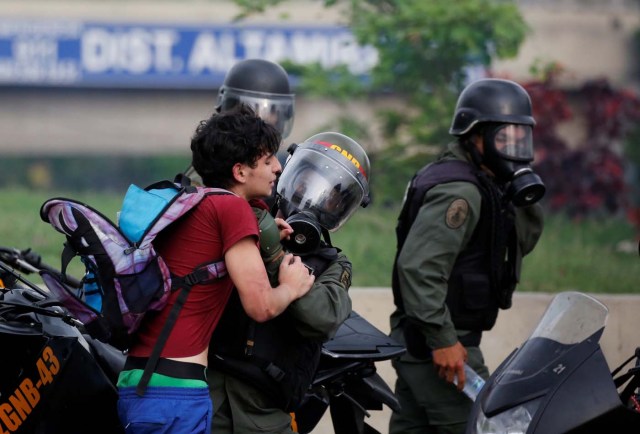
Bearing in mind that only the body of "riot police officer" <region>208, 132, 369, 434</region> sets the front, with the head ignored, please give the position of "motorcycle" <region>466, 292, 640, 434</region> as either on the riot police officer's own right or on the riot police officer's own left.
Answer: on the riot police officer's own left

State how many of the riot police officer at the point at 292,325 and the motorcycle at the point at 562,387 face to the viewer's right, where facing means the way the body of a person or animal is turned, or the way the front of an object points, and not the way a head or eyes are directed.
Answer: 0

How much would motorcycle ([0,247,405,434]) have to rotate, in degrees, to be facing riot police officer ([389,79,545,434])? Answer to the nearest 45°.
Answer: approximately 135° to its right

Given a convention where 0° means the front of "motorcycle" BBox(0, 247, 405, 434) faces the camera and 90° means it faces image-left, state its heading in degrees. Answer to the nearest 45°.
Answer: approximately 90°

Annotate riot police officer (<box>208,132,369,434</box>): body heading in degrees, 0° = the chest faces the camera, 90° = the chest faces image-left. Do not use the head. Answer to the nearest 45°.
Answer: approximately 45°

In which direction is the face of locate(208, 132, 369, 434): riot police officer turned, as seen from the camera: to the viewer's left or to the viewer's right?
to the viewer's left

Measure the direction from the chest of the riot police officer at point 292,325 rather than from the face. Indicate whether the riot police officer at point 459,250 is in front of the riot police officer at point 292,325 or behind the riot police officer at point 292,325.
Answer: behind

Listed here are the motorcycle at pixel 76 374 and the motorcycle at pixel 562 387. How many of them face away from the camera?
0
